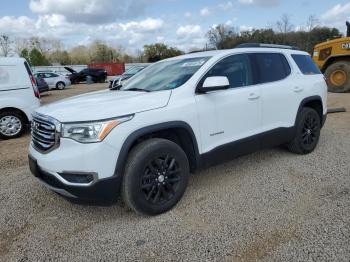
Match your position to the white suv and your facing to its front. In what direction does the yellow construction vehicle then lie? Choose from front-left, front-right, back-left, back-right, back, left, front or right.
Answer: back

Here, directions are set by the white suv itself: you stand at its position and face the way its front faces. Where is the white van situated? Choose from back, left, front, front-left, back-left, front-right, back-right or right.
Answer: right

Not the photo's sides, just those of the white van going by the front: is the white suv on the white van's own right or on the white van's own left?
on the white van's own left

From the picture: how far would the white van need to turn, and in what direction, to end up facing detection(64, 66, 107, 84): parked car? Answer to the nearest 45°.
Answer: approximately 90° to its right

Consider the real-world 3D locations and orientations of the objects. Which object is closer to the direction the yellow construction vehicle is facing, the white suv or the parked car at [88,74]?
the parked car

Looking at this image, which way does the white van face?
to the viewer's left

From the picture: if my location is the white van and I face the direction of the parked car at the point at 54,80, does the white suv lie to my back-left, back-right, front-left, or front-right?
back-right

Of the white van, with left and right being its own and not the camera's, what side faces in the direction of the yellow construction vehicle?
back

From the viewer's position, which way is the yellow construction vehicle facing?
facing to the right of the viewer

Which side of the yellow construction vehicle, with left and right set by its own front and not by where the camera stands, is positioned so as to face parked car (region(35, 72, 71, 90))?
back

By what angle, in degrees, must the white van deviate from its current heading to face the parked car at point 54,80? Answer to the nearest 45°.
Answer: approximately 90° to its right
